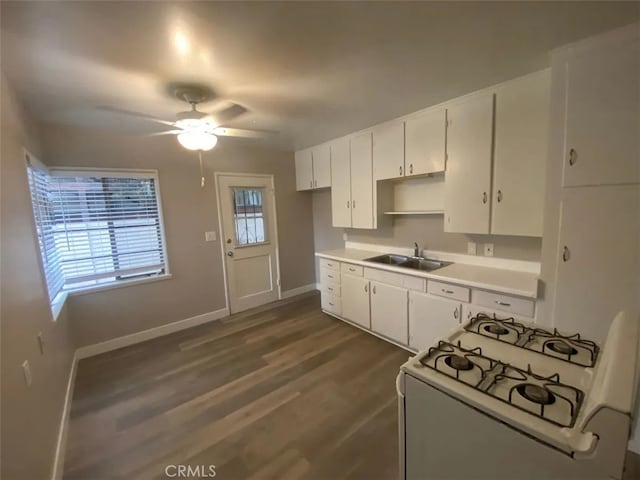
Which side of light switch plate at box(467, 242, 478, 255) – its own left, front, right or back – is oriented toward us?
front

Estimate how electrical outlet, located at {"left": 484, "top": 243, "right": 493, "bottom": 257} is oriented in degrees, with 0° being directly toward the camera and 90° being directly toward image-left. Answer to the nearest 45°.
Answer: approximately 0°

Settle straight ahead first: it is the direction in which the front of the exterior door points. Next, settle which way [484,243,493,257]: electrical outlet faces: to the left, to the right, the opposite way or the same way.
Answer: to the right

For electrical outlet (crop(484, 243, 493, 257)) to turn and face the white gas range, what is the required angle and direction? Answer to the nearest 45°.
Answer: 0° — it already faces it

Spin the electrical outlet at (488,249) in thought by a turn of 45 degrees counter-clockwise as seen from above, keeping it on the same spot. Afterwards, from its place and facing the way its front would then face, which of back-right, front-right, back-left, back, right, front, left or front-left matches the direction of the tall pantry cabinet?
front

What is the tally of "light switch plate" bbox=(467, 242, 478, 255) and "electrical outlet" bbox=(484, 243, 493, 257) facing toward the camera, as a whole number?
2

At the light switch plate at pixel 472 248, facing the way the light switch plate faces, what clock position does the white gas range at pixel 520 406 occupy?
The white gas range is roughly at 12 o'clock from the light switch plate.

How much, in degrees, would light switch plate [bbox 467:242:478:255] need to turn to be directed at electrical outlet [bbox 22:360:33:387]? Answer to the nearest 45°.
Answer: approximately 45° to its right

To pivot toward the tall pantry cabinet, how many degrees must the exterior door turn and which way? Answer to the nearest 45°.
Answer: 0° — it already faces it

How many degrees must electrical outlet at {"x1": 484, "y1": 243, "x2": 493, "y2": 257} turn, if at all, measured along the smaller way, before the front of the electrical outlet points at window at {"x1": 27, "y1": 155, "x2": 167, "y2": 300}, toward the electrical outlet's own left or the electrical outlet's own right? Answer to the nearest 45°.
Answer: approximately 45° to the electrical outlet's own right

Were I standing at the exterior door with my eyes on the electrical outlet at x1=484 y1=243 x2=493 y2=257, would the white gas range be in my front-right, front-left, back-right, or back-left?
front-right
